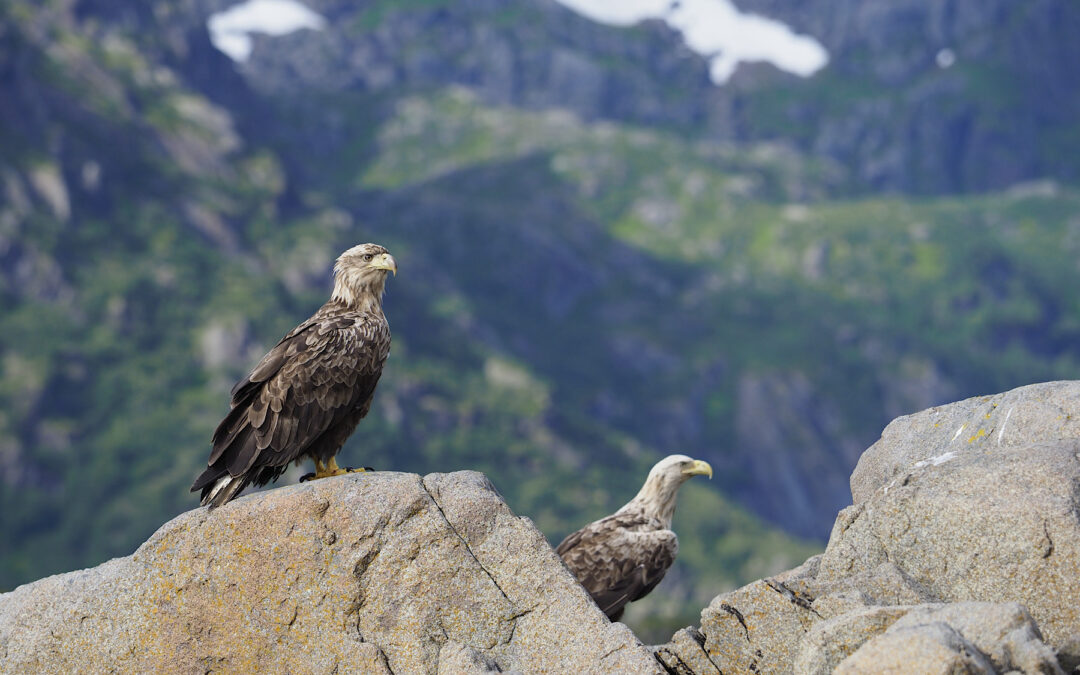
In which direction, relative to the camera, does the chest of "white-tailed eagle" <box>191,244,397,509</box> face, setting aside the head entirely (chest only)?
to the viewer's right

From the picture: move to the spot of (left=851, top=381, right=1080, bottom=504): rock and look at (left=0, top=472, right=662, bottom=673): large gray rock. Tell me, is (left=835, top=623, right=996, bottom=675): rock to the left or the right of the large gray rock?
left

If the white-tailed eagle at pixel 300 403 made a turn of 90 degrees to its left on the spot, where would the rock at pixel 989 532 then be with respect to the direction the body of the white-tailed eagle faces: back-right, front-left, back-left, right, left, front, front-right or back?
right

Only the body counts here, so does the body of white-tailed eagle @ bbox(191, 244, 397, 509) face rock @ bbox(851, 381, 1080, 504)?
yes
